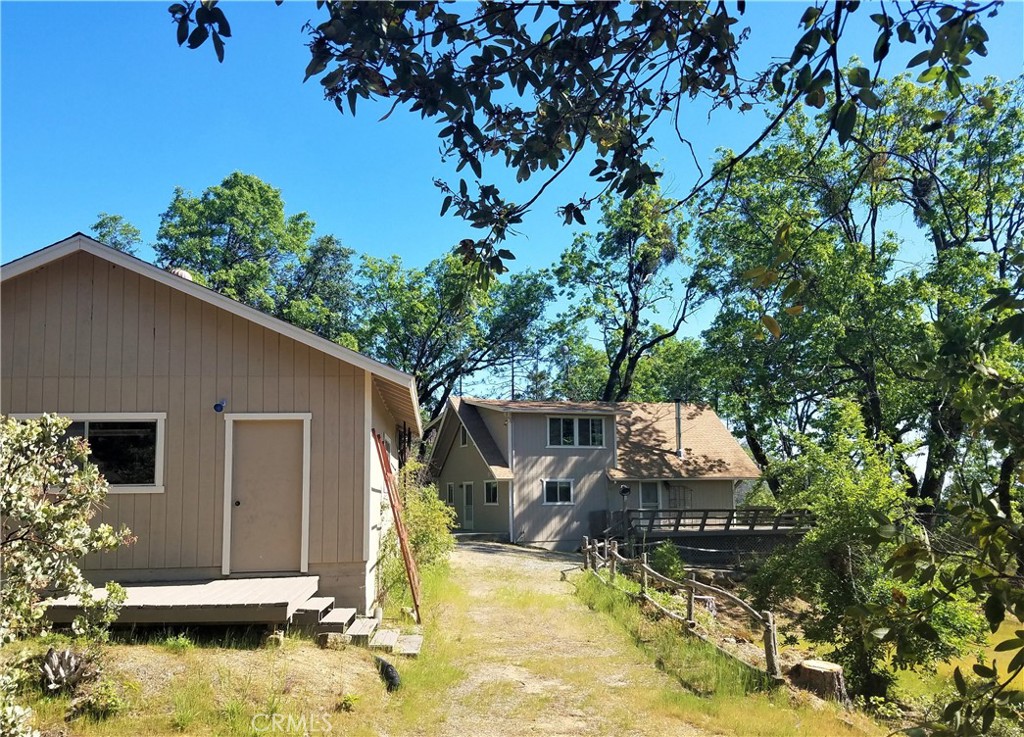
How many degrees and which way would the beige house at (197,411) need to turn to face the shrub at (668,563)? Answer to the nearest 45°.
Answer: approximately 135° to its left

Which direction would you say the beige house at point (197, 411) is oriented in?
toward the camera

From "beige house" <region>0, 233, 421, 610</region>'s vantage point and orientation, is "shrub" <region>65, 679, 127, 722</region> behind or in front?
in front

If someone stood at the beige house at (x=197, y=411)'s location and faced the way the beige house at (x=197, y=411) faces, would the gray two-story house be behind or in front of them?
behind

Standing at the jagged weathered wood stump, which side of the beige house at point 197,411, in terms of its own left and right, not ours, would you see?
front

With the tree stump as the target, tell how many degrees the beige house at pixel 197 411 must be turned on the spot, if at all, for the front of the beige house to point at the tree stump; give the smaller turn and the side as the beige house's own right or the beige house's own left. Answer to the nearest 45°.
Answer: approximately 45° to the beige house's own left

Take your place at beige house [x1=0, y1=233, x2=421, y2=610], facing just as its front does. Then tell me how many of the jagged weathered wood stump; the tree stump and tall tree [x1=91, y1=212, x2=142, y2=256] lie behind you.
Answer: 1

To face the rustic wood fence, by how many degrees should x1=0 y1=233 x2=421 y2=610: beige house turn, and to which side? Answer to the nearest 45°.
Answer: approximately 90° to its left

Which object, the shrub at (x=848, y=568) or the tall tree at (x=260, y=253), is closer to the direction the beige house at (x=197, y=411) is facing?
the shrub

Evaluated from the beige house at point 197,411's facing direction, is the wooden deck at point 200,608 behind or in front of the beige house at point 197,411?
in front

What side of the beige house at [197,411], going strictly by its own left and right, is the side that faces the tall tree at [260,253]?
back
